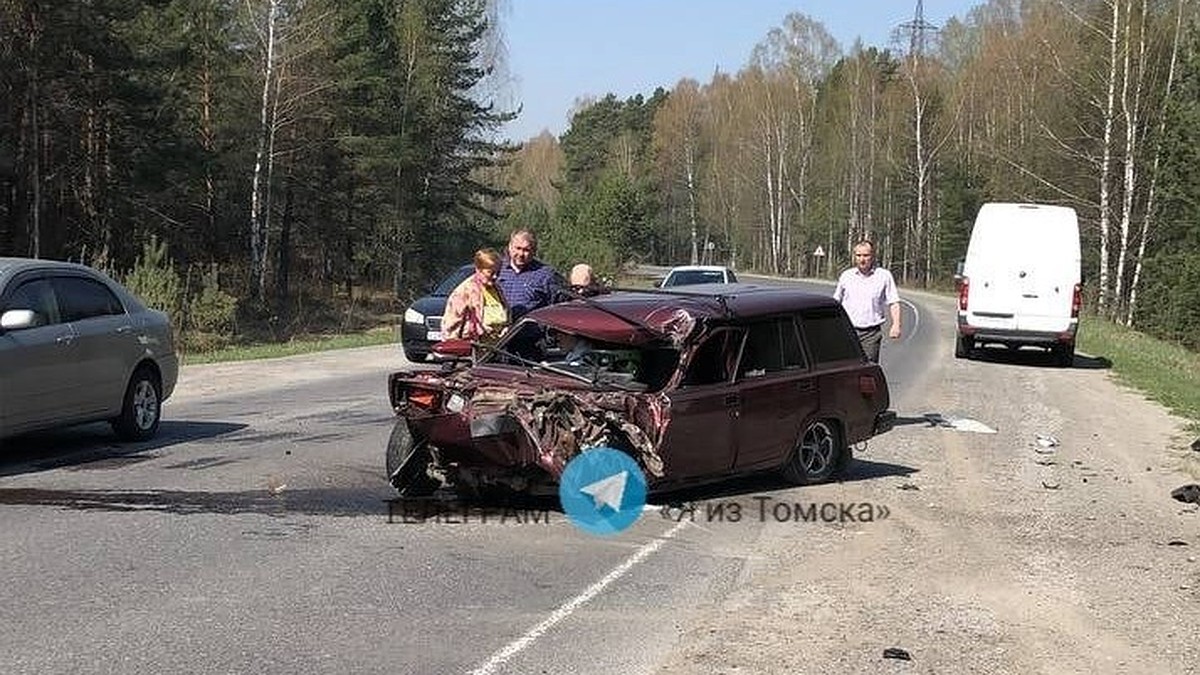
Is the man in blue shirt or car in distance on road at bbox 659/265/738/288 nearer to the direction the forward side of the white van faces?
the car in distance on road

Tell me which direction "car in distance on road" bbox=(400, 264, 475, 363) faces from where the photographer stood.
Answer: facing the viewer and to the left of the viewer

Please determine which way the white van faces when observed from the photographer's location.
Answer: facing away from the viewer

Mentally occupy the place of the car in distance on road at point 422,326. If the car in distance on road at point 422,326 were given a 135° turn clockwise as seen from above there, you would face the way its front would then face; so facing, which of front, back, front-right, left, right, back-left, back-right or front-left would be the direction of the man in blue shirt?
back

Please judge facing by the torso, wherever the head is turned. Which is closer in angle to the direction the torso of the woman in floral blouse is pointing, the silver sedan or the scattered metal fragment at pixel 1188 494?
the scattered metal fragment

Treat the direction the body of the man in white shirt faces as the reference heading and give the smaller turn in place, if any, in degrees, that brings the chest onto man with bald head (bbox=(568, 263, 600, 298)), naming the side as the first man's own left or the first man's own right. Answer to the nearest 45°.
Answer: approximately 45° to the first man's own right

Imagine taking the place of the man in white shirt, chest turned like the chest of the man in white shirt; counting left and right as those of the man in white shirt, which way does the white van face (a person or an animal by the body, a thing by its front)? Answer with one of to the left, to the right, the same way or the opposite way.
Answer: the opposite way

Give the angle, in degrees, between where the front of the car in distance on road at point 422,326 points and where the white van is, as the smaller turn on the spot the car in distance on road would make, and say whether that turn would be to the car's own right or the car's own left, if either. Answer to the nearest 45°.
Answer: approximately 135° to the car's own left

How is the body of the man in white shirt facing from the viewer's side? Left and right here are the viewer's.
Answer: facing the viewer

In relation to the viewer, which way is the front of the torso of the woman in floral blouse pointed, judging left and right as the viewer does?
facing the viewer and to the right of the viewer

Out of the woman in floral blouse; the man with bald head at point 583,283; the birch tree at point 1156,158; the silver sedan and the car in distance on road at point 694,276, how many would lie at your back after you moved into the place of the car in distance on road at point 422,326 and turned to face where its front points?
2

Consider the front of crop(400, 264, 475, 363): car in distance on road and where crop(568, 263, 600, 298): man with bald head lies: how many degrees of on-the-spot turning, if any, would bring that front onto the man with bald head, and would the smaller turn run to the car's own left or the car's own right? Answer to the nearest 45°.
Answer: approximately 45° to the car's own left

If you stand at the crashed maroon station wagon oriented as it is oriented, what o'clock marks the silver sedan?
The silver sedan is roughly at 2 o'clock from the crashed maroon station wagon.

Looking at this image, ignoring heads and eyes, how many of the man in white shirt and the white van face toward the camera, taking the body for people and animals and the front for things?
1

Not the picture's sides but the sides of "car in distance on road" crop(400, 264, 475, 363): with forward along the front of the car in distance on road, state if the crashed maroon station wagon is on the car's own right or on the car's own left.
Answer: on the car's own left

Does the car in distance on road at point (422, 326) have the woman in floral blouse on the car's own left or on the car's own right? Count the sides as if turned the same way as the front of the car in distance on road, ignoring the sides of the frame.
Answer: on the car's own left
